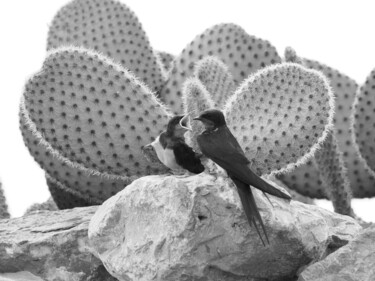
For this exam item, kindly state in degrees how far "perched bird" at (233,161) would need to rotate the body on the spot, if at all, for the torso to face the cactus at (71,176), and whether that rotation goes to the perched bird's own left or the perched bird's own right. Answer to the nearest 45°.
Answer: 0° — it already faces it

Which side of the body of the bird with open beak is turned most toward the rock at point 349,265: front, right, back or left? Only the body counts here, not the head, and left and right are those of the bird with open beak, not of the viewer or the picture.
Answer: left

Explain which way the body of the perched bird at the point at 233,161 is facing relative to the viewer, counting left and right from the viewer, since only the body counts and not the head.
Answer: facing away from the viewer and to the left of the viewer

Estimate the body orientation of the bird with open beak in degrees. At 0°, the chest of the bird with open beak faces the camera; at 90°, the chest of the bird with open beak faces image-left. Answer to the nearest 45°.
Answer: approximately 45°

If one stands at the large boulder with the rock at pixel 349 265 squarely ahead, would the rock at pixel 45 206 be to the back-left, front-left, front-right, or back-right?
back-left

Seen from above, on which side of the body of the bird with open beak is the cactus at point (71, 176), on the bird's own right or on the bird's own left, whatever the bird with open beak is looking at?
on the bird's own right

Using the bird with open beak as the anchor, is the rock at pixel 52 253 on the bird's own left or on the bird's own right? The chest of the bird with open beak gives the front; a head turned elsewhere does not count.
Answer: on the bird's own right
